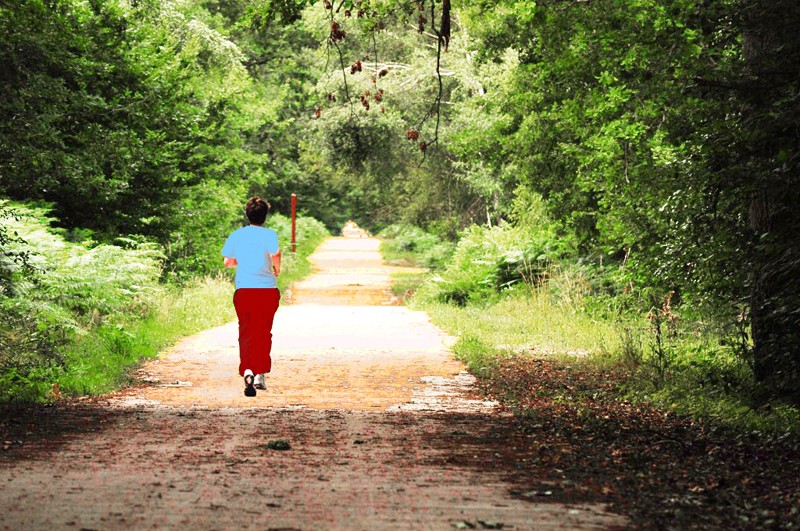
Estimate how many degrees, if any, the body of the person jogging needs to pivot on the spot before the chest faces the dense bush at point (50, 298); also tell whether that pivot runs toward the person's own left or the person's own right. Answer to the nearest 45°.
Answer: approximately 45° to the person's own left

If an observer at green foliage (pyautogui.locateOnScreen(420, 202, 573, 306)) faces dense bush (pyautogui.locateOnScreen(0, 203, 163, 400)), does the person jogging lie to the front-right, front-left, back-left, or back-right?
front-left

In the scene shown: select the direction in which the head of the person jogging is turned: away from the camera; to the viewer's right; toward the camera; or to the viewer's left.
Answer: away from the camera

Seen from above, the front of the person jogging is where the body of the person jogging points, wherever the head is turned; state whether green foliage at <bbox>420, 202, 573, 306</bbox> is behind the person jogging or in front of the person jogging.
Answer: in front

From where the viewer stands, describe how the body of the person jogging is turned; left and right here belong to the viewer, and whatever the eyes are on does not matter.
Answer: facing away from the viewer
